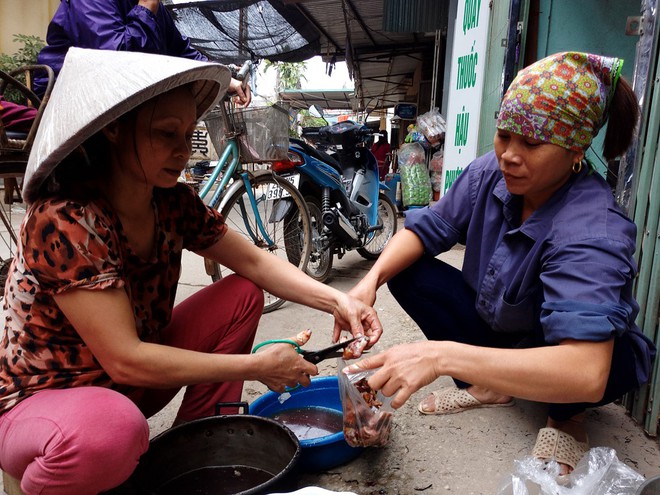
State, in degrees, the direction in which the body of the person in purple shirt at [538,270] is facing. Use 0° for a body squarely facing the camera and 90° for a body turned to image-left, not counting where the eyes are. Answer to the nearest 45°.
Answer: approximately 45°

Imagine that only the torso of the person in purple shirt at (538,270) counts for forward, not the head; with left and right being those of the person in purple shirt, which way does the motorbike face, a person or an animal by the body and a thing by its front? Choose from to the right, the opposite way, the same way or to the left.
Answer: the opposite way

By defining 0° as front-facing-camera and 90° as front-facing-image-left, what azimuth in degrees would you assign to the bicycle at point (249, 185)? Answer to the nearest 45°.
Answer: approximately 315°

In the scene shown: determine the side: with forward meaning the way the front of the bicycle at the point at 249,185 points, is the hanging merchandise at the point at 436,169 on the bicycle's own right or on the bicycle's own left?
on the bicycle's own left

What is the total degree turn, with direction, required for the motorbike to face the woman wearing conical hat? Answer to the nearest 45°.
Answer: approximately 135° to its right

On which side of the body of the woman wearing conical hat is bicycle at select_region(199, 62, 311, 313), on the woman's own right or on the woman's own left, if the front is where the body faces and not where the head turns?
on the woman's own left

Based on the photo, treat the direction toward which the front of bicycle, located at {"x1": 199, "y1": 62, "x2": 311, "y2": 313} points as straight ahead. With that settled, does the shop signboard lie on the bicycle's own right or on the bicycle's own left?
on the bicycle's own left

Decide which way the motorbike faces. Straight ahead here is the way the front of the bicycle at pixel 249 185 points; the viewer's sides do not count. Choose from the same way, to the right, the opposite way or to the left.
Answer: to the left

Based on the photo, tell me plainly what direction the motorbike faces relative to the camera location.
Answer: facing away from the viewer and to the right of the viewer

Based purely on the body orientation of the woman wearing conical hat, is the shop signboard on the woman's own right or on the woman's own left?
on the woman's own left

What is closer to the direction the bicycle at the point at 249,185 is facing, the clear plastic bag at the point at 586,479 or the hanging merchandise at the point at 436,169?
the clear plastic bag

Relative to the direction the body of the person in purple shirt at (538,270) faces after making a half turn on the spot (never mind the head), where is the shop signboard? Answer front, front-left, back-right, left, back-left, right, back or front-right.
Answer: front-left
